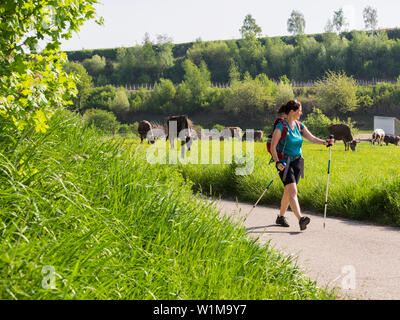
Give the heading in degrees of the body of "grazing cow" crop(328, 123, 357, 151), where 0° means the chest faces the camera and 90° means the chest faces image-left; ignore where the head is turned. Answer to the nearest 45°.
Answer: approximately 315°

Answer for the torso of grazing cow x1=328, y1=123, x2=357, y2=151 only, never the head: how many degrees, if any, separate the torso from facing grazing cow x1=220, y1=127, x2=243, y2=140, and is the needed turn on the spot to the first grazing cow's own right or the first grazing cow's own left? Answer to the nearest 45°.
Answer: approximately 180°

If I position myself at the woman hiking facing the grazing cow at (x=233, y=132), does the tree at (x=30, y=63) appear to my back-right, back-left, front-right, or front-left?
back-left

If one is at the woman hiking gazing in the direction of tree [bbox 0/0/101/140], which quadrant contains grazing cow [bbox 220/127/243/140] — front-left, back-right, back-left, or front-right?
back-right

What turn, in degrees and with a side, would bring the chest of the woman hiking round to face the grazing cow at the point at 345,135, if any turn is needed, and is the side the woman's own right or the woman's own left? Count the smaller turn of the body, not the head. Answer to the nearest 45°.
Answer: approximately 135° to the woman's own left

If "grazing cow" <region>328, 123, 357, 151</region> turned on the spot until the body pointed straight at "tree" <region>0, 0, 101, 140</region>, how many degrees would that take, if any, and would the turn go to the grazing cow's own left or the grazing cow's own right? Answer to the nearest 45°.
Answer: approximately 45° to the grazing cow's own right
